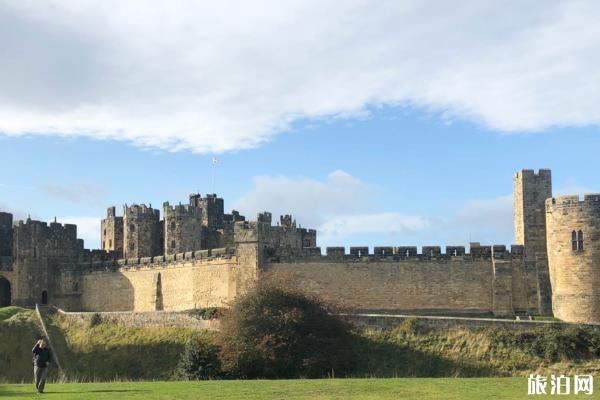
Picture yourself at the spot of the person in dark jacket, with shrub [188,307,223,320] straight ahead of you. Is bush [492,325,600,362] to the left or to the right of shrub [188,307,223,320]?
right

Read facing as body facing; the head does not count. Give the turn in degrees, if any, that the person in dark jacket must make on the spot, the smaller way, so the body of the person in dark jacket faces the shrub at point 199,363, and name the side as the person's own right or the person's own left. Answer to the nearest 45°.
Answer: approximately 135° to the person's own left

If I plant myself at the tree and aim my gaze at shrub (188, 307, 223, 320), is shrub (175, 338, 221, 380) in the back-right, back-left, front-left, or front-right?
front-left

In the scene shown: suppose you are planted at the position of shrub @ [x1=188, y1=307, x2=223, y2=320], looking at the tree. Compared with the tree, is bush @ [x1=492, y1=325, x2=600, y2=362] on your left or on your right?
left
